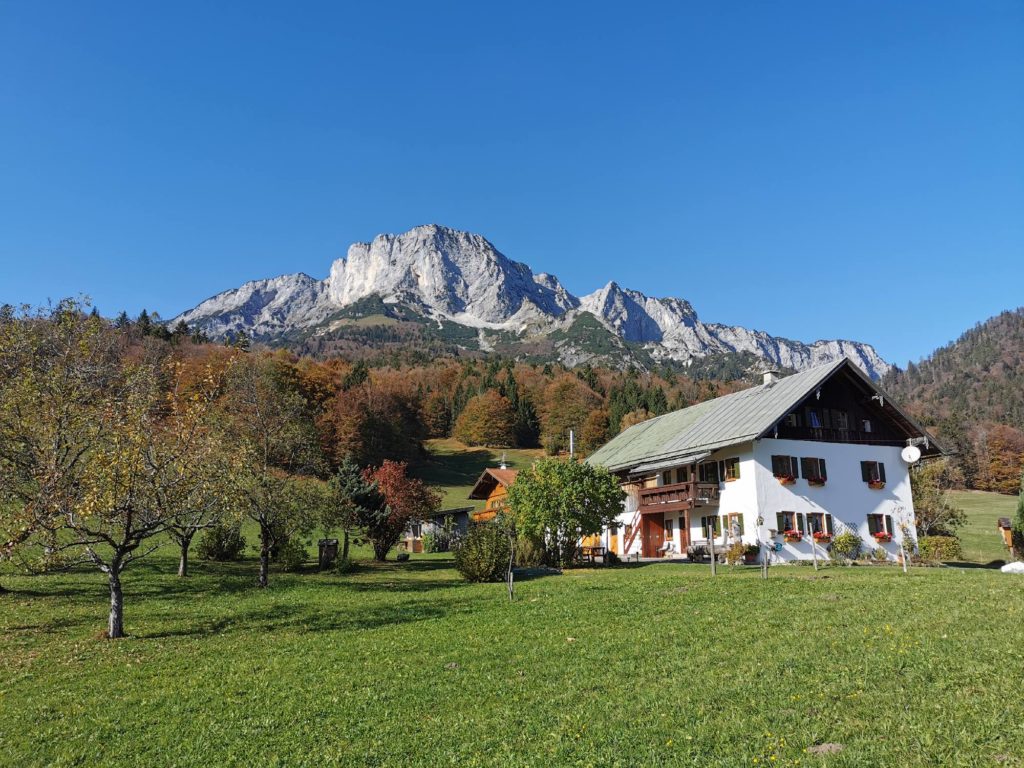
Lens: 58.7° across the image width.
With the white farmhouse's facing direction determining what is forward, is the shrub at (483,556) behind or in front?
in front

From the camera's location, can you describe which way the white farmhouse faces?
facing the viewer and to the left of the viewer

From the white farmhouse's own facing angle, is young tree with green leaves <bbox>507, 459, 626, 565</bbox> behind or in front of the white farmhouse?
in front
